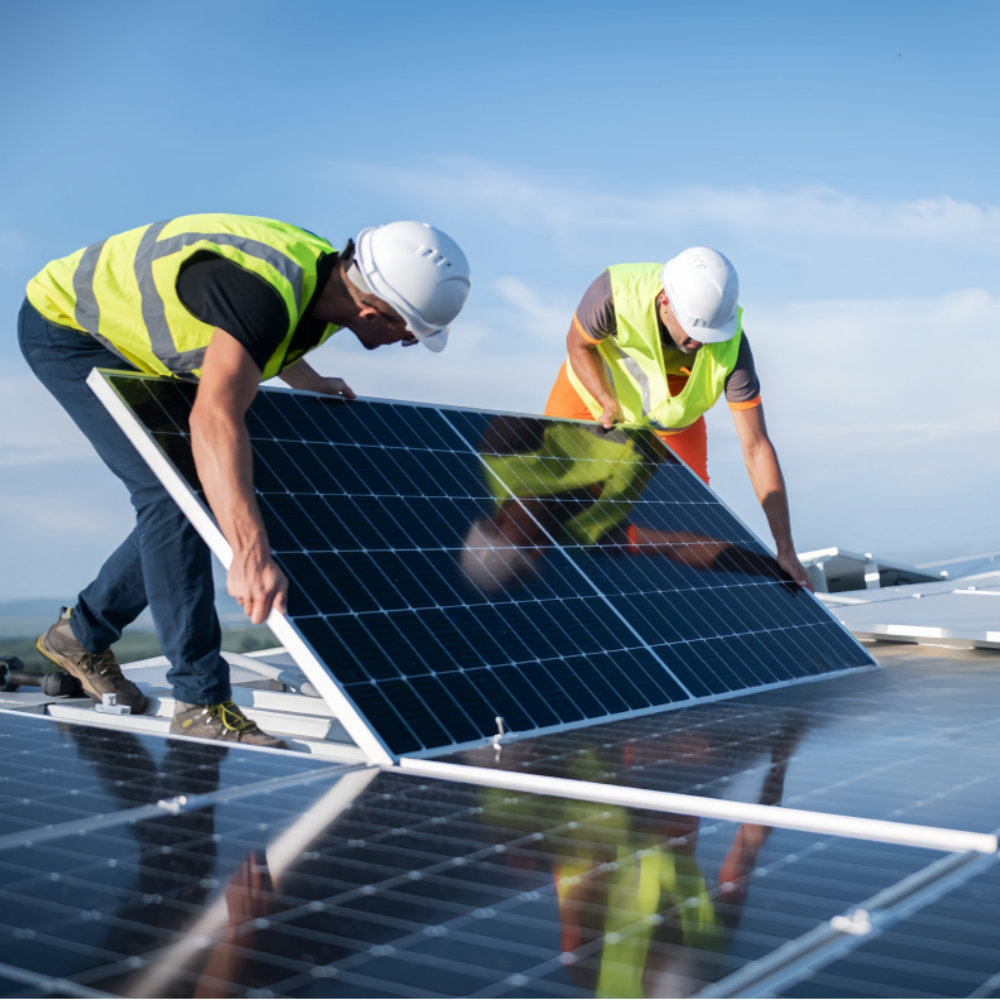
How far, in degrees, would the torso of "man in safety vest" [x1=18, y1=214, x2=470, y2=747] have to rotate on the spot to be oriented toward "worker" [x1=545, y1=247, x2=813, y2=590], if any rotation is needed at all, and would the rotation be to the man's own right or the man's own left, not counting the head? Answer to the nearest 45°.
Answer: approximately 45° to the man's own left

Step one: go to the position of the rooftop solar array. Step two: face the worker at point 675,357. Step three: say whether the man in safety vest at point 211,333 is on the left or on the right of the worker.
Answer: left

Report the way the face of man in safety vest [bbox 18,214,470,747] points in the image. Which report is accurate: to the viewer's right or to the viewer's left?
to the viewer's right

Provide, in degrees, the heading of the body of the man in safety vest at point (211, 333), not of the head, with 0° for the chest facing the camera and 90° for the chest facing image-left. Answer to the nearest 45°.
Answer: approximately 270°
